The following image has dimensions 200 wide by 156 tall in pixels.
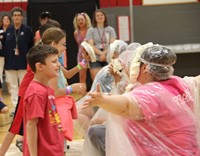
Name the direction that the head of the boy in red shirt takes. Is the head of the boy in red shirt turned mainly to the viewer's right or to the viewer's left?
to the viewer's right

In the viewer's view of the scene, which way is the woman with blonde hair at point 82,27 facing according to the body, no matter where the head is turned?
toward the camera

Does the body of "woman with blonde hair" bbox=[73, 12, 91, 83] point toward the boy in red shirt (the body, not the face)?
yes

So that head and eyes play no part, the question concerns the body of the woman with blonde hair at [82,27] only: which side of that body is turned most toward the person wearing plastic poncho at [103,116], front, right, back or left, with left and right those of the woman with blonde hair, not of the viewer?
front

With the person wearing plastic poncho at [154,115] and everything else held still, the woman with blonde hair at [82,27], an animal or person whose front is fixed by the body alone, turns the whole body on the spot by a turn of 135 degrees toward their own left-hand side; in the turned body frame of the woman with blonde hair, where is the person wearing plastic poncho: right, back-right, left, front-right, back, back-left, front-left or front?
back-right
